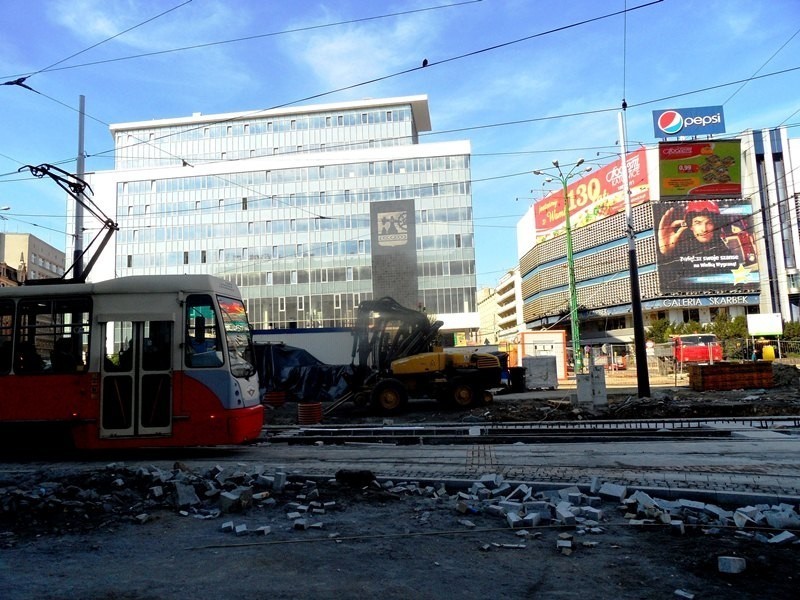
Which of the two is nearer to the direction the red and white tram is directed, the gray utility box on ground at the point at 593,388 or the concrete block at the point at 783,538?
the gray utility box on ground

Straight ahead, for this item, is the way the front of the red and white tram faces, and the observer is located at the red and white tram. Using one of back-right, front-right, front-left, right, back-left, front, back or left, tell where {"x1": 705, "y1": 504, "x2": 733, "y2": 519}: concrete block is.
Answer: front-right

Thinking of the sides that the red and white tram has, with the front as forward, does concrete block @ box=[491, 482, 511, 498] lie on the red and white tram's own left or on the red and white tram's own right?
on the red and white tram's own right

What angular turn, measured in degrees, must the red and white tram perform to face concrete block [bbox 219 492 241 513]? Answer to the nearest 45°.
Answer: approximately 90° to its right

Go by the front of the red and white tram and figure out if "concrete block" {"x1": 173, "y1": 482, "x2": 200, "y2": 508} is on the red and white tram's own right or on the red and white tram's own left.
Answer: on the red and white tram's own right

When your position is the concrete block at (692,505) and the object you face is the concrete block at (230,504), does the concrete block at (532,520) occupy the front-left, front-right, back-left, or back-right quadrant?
front-left

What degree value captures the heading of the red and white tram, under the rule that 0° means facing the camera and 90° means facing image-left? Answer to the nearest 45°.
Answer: approximately 270°

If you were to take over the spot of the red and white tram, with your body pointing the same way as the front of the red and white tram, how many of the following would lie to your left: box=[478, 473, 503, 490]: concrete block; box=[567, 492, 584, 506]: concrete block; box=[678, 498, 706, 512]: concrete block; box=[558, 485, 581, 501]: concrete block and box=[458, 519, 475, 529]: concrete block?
0

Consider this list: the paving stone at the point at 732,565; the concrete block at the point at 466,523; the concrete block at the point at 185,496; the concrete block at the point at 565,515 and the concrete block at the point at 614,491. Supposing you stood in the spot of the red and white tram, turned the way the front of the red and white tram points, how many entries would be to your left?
0

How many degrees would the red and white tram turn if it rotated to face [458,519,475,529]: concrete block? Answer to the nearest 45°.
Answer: approximately 45° to its right

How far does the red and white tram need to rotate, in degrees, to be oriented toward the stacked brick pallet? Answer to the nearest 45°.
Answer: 0° — it already faces it

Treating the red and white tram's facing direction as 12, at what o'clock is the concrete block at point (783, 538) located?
The concrete block is roughly at 2 o'clock from the red and white tram.

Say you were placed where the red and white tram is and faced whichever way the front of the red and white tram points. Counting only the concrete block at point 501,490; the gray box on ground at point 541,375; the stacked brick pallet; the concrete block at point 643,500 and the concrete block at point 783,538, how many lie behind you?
0

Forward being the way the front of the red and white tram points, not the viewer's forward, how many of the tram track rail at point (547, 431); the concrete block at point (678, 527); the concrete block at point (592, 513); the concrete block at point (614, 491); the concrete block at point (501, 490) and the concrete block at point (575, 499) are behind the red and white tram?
0

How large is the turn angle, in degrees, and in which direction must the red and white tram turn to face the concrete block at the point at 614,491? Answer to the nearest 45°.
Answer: approximately 45° to its right

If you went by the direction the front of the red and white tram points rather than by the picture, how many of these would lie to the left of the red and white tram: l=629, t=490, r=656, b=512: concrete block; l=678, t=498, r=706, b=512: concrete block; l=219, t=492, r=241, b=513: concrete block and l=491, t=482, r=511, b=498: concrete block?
0

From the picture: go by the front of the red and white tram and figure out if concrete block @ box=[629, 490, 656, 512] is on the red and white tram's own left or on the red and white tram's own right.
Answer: on the red and white tram's own right

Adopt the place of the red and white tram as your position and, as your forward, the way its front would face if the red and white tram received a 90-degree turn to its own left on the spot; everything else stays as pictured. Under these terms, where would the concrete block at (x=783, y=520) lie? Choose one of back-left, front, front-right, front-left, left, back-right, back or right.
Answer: back-right

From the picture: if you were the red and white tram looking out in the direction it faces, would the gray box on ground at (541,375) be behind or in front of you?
in front
